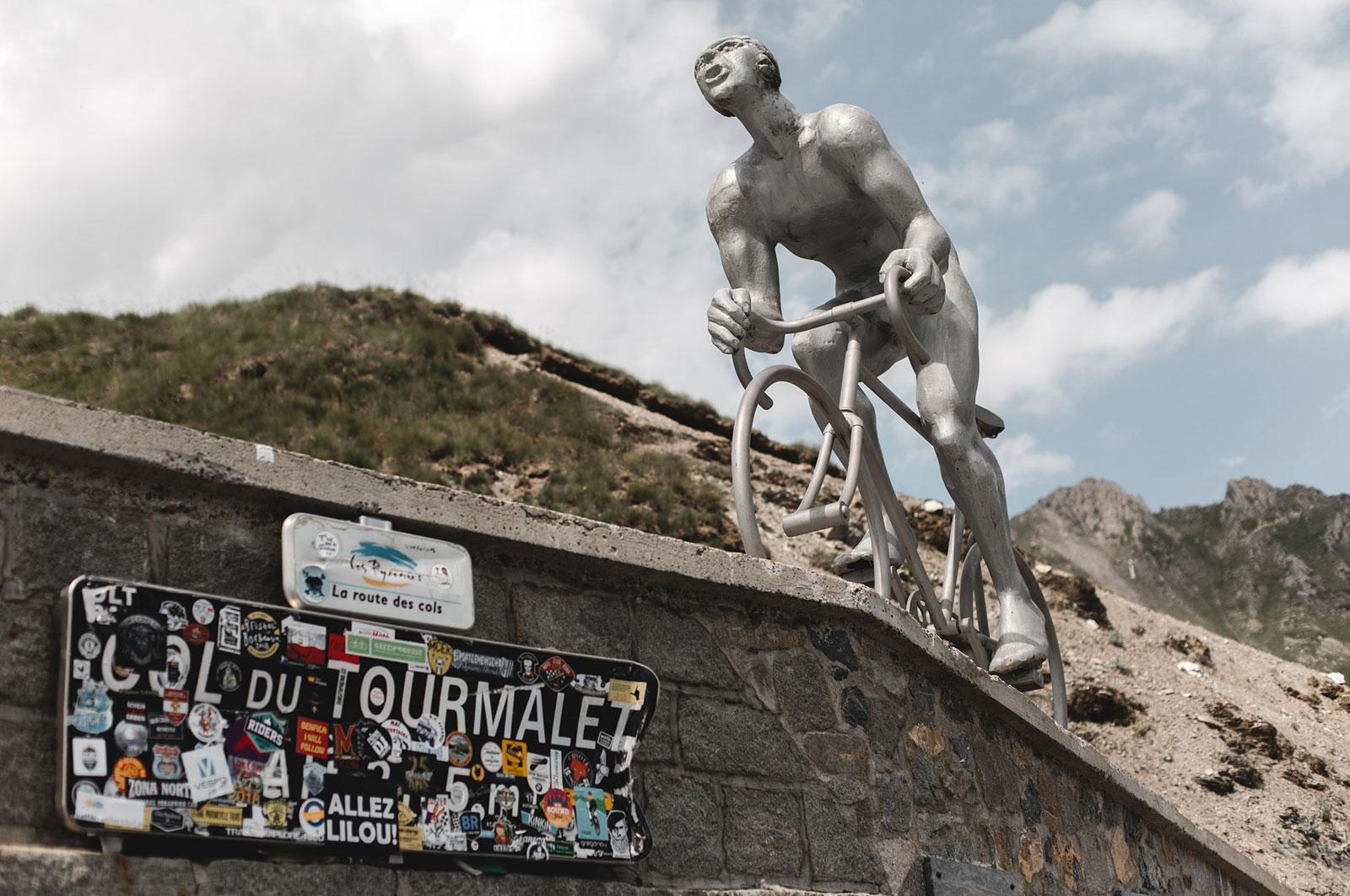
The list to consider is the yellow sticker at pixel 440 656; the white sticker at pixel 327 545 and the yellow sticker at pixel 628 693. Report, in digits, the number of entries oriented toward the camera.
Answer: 3

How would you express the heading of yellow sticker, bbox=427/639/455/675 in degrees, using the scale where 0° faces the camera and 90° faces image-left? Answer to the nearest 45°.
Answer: approximately 0°

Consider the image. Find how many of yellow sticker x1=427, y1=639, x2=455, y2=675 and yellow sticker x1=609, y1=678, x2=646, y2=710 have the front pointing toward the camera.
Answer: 2

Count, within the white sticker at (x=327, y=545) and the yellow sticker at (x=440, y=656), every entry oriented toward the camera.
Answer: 2

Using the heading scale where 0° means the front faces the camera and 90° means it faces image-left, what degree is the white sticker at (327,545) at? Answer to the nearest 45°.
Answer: approximately 0°

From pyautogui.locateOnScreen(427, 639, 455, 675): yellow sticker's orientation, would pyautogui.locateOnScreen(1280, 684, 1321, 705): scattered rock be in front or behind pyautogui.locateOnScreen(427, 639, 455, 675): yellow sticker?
behind

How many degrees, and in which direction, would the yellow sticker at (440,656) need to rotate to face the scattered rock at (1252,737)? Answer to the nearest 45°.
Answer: approximately 135° to its left

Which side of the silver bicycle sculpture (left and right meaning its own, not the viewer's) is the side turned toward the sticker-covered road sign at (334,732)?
front

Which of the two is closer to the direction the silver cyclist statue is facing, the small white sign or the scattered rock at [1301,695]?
the small white sign

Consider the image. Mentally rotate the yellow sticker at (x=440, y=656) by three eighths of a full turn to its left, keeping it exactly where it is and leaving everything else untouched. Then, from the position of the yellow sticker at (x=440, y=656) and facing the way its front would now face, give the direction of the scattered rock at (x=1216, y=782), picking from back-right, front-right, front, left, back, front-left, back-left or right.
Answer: front

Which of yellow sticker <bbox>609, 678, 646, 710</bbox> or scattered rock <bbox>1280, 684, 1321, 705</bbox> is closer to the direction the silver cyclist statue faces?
the yellow sticker

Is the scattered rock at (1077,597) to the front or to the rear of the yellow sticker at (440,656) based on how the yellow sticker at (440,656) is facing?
to the rear
